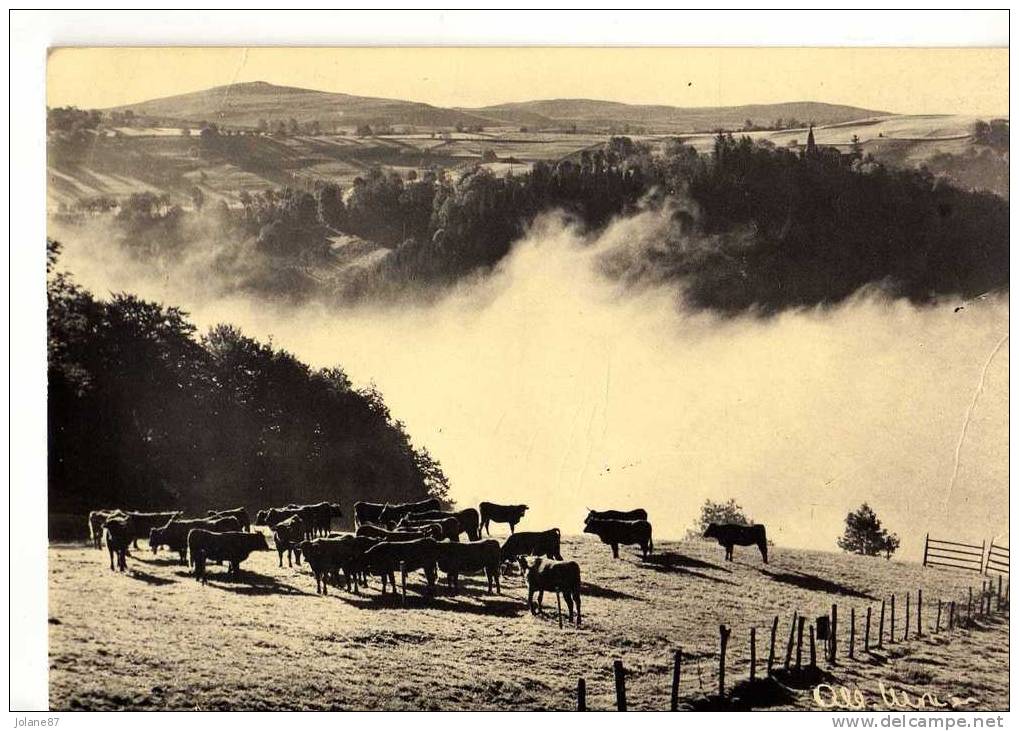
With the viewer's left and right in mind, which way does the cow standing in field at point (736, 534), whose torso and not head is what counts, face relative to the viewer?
facing to the left of the viewer
